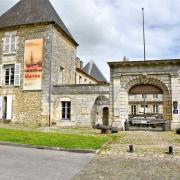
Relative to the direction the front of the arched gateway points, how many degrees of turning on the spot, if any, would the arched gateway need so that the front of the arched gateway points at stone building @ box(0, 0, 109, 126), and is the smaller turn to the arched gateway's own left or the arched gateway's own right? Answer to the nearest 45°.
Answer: approximately 90° to the arched gateway's own right

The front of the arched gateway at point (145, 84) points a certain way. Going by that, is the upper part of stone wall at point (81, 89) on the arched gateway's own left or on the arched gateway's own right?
on the arched gateway's own right

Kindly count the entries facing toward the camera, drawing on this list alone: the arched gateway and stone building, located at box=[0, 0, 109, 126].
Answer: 2

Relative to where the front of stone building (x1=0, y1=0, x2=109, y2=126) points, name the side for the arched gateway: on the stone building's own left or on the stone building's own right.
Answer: on the stone building's own left

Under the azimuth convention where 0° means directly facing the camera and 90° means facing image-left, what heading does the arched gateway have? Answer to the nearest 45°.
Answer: approximately 0°
